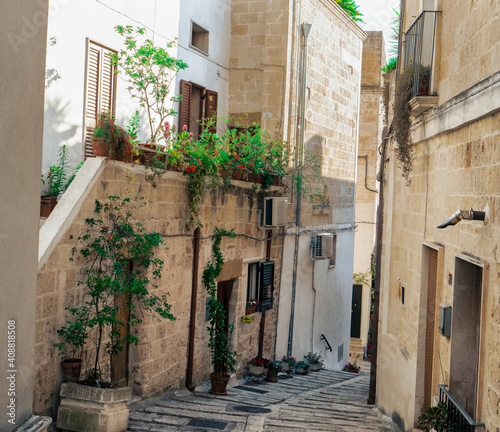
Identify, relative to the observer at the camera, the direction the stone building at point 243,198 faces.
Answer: facing the viewer and to the right of the viewer

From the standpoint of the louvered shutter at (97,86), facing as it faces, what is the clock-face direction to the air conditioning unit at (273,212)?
The air conditioning unit is roughly at 10 o'clock from the louvered shutter.

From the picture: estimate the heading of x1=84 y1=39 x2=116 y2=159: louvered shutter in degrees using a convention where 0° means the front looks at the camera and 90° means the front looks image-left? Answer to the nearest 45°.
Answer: approximately 315°

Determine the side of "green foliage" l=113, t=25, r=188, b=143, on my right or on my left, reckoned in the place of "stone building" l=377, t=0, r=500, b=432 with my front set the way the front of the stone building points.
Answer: on my right
